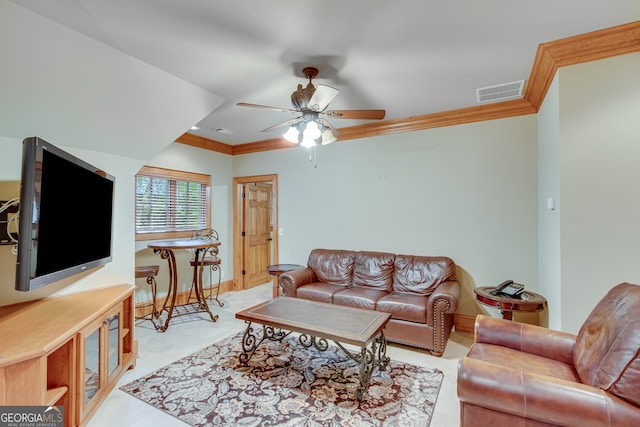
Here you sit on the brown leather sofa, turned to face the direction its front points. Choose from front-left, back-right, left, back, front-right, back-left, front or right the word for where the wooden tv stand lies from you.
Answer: front

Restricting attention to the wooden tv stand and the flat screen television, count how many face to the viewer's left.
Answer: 0

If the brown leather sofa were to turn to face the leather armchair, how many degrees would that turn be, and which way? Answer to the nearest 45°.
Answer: approximately 45° to its left

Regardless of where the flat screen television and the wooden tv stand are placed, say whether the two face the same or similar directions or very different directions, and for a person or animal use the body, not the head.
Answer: same or similar directions

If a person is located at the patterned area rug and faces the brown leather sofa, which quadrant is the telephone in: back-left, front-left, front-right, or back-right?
front-right

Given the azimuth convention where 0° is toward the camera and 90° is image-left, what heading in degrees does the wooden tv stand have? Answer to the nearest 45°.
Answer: approximately 315°

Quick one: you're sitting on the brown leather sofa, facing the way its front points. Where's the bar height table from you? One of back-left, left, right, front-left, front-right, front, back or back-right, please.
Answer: front-right

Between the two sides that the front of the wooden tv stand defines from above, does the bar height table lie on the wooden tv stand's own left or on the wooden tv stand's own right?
on the wooden tv stand's own left

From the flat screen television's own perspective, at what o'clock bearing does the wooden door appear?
The wooden door is roughly at 9 o'clock from the flat screen television.

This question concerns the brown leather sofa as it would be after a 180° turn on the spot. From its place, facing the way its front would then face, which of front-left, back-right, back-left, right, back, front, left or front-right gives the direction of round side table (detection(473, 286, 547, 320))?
right

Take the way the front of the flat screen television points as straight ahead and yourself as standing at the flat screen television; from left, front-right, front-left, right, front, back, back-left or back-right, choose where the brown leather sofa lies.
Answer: front-left

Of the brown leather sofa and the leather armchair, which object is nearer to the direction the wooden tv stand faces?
the leather armchair

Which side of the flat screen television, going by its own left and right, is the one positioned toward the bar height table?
left

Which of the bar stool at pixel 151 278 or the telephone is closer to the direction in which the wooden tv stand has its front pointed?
the telephone

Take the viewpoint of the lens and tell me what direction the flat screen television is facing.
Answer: facing the viewer and to the right of the viewer

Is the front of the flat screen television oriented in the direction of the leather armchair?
yes

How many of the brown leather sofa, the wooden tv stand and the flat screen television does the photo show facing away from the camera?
0

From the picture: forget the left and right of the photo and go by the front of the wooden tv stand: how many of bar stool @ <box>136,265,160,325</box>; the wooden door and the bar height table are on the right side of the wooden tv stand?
0

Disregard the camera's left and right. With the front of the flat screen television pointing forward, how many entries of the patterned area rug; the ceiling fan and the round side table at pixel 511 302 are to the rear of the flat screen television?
0
